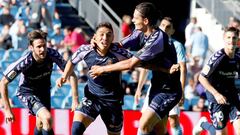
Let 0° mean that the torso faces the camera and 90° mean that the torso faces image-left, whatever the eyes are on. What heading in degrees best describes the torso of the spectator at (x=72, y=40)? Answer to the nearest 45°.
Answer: approximately 45°

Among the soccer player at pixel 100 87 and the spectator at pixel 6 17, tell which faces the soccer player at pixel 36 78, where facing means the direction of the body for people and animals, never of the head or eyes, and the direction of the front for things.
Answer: the spectator

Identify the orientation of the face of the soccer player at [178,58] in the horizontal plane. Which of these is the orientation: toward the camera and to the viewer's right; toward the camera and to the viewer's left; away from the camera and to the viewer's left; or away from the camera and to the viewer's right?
toward the camera and to the viewer's left

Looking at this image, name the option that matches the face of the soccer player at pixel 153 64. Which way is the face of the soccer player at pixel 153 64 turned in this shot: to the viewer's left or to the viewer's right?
to the viewer's left

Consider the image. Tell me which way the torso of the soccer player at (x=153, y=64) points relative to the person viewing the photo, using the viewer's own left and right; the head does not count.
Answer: facing to the left of the viewer
